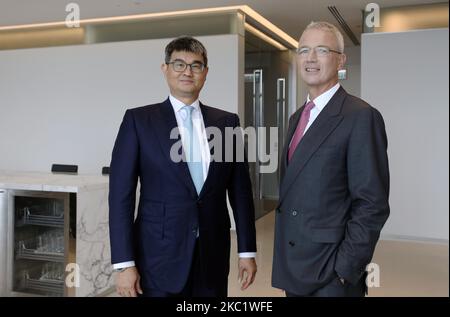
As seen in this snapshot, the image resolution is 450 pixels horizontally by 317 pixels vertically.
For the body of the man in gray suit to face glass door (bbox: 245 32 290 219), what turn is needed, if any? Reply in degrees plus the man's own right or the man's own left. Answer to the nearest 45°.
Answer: approximately 135° to the man's own right

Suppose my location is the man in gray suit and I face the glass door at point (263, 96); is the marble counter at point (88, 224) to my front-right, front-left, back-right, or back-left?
front-left

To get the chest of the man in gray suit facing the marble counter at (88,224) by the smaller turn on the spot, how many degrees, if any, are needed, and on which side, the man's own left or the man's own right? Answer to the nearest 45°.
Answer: approximately 90° to the man's own right

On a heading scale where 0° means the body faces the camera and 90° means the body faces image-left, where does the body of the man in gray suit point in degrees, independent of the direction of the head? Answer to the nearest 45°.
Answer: approximately 45°
